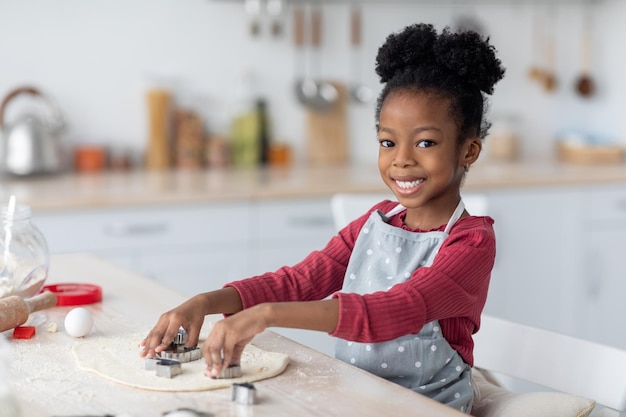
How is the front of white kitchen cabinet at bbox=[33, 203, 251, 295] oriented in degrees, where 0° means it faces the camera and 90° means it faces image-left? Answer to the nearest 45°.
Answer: approximately 0°

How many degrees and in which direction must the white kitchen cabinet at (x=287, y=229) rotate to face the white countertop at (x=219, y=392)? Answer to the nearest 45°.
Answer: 0° — it already faces it

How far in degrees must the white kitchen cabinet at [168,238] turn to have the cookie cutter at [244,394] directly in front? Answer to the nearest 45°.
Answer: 0° — it already faces it

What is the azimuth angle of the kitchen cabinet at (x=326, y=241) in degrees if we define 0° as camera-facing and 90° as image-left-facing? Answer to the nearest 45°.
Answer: approximately 0°

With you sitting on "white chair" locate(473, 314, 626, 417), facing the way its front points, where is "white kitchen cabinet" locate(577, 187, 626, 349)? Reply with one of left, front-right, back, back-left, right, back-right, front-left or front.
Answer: back-right

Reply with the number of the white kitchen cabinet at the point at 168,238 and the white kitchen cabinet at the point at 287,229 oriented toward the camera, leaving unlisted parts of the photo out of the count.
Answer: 2

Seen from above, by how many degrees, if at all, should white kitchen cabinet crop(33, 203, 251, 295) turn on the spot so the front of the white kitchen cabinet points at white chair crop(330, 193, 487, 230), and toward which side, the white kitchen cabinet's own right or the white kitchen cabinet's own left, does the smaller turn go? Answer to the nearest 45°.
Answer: approximately 45° to the white kitchen cabinet's own left

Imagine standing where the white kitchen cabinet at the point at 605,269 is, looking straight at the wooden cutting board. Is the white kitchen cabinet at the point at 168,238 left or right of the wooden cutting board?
left

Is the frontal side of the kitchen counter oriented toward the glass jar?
yes

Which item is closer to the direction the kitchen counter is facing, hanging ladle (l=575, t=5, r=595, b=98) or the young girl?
the young girl
